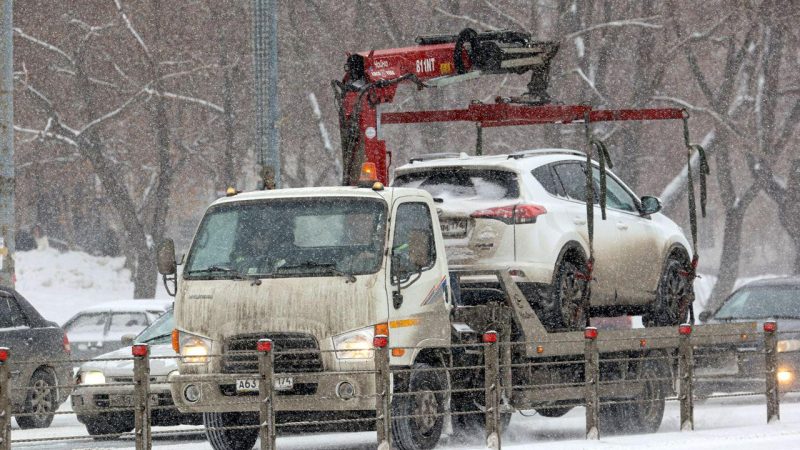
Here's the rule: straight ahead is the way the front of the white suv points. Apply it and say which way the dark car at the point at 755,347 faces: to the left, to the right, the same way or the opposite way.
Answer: the opposite way

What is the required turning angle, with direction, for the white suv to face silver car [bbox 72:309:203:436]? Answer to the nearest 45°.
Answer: approximately 135° to its left

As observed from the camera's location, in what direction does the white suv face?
facing away from the viewer and to the right of the viewer

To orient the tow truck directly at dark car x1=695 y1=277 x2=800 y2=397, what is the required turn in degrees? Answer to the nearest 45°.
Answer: approximately 180°

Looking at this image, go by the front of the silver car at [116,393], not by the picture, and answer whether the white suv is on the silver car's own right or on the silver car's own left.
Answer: on the silver car's own left

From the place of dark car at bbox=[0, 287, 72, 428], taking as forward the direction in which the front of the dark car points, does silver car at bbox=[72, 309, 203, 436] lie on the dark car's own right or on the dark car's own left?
on the dark car's own left

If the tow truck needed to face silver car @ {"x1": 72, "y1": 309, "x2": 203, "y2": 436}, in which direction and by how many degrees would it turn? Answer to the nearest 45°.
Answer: approximately 90° to its right

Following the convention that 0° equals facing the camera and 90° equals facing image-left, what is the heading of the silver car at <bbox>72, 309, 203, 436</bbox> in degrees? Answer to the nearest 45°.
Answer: approximately 45°
